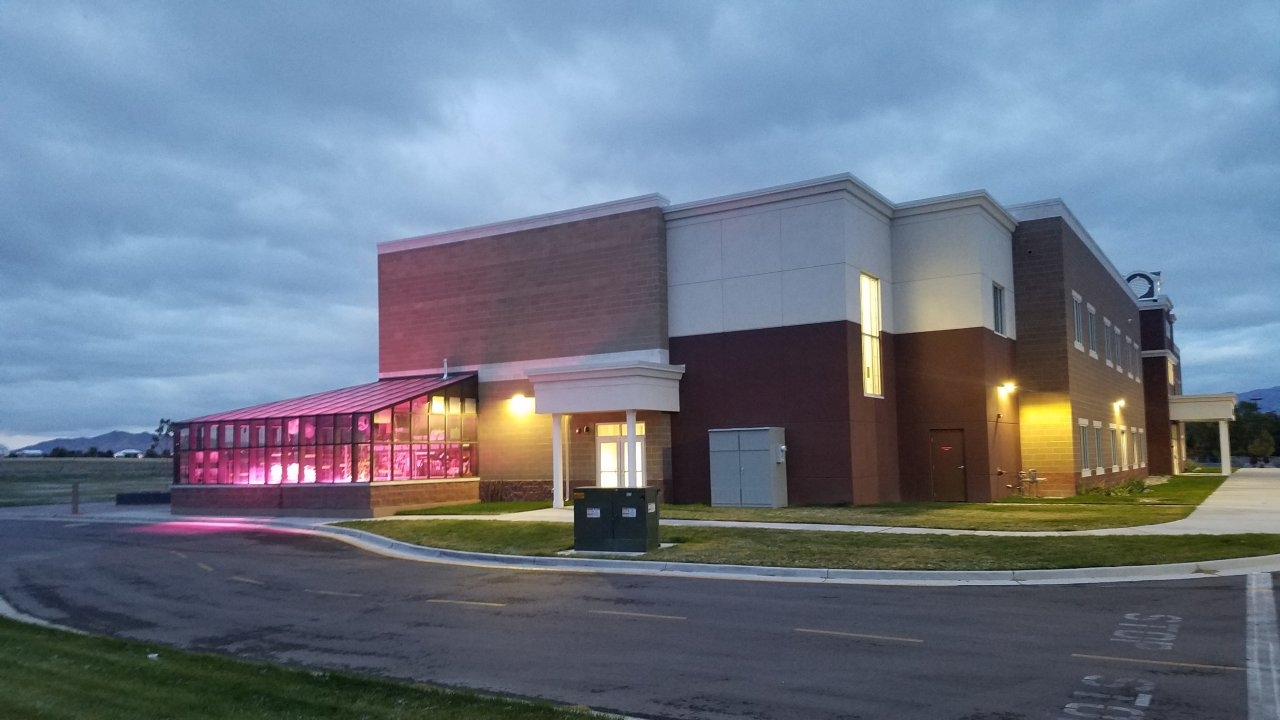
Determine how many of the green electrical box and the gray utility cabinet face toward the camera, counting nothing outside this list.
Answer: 2

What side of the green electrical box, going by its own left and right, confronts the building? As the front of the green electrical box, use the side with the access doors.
back

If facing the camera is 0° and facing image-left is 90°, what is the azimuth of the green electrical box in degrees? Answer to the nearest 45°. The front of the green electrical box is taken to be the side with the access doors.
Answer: approximately 0°

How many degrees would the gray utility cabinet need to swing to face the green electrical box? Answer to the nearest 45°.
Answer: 0° — it already faces it

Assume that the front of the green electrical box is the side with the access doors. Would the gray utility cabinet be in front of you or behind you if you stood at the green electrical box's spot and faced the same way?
behind
